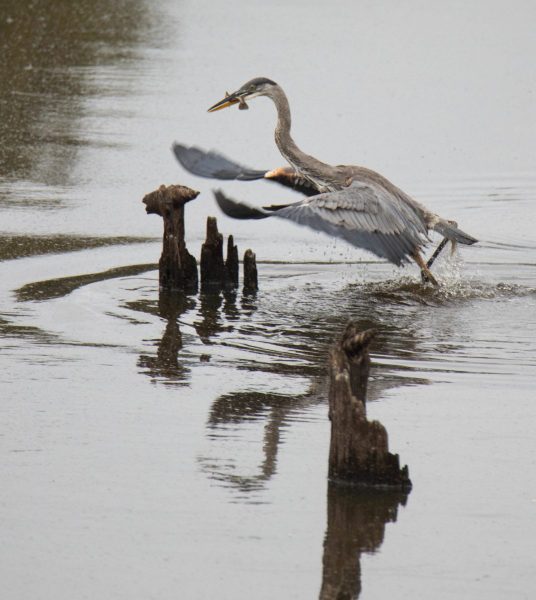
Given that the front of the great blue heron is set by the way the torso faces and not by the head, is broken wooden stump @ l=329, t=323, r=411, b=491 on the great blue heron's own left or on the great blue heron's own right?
on the great blue heron's own left

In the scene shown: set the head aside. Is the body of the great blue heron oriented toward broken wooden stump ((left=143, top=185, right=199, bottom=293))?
yes

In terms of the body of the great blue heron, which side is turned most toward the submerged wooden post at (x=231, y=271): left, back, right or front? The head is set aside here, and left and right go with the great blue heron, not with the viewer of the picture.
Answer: front

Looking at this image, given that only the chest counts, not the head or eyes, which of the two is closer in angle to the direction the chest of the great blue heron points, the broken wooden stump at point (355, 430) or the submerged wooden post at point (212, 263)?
the submerged wooden post

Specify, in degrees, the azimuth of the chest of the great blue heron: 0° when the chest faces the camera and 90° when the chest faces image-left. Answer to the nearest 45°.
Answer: approximately 90°

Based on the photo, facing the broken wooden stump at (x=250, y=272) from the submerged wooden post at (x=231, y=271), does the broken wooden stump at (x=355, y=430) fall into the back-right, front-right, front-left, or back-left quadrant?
front-right

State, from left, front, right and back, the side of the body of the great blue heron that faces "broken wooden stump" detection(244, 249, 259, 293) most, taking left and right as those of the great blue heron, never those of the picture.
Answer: front
